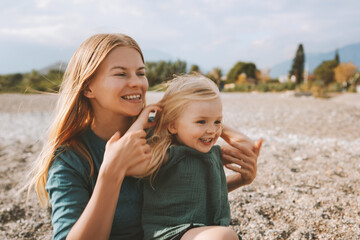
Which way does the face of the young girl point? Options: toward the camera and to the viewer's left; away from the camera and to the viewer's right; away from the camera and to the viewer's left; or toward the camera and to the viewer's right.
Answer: toward the camera and to the viewer's right

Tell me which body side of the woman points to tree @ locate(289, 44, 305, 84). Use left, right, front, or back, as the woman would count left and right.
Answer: left

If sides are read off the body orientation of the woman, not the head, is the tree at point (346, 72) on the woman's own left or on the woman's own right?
on the woman's own left

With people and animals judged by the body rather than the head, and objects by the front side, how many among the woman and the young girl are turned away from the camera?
0

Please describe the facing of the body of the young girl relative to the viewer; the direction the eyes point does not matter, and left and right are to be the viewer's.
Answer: facing the viewer and to the right of the viewer

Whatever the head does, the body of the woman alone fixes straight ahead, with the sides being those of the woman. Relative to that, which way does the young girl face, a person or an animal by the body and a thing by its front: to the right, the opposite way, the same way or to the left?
the same way

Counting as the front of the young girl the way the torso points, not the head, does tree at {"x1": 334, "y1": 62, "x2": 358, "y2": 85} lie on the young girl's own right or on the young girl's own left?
on the young girl's own left

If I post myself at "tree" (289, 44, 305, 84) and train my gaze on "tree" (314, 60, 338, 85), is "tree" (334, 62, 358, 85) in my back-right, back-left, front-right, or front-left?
front-right

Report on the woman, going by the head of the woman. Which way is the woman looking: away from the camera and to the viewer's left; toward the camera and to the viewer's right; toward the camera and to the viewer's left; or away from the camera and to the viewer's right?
toward the camera and to the viewer's right

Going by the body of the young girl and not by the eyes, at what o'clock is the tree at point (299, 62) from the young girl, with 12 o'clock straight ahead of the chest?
The tree is roughly at 8 o'clock from the young girl.
